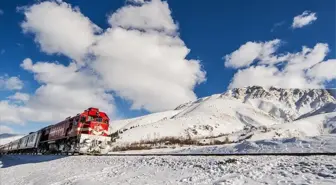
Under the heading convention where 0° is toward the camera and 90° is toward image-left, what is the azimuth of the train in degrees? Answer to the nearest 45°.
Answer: approximately 315°
